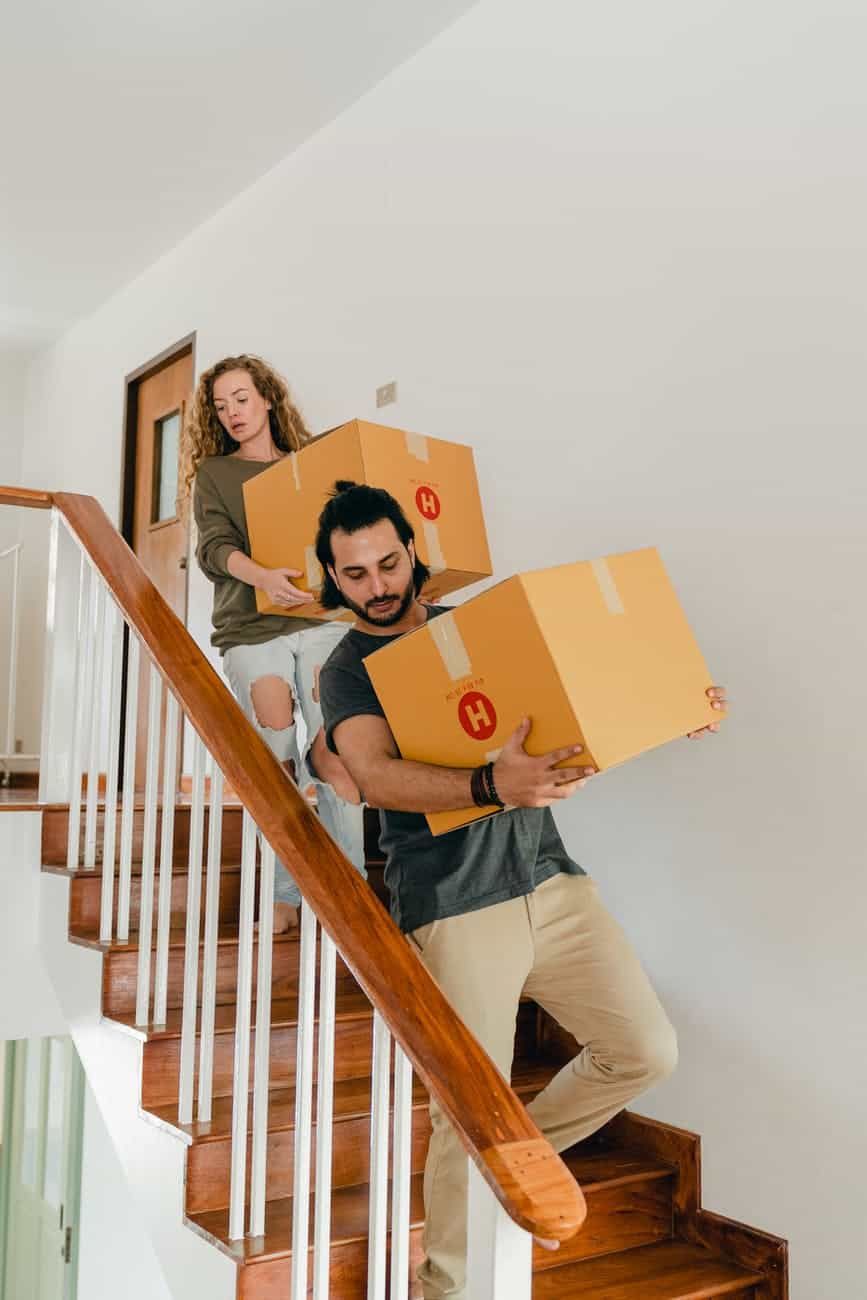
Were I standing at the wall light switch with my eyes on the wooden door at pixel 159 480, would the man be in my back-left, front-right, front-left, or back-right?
back-left

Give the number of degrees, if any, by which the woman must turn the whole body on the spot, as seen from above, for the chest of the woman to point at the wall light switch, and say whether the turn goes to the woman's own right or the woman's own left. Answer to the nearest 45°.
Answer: approximately 90° to the woman's own left

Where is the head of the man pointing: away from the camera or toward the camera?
toward the camera

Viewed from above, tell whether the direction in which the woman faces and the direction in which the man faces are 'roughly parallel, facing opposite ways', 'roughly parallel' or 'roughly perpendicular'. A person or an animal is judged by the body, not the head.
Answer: roughly parallel

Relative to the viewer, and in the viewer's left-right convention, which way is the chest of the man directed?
facing the viewer and to the right of the viewer

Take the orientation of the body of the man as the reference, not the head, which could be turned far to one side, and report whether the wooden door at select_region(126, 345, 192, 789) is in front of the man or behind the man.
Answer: behind

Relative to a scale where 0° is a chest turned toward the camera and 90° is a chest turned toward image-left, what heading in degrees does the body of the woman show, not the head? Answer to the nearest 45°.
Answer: approximately 315°

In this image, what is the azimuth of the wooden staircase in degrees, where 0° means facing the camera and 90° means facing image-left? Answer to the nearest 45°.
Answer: approximately 315°
